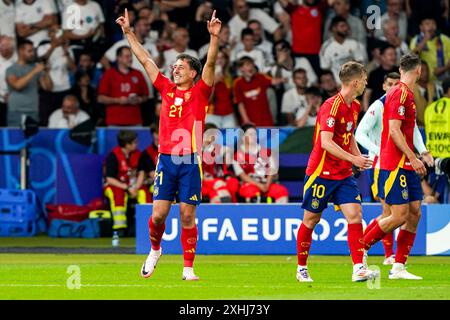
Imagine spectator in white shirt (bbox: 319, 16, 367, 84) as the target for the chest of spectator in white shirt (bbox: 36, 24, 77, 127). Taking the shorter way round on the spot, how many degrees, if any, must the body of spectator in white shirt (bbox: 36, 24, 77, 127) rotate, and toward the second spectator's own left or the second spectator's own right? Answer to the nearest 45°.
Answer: approximately 135° to the second spectator's own left

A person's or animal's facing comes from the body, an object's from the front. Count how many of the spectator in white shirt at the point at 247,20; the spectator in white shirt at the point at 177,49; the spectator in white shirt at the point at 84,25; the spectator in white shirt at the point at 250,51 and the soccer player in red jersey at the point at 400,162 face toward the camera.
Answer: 4

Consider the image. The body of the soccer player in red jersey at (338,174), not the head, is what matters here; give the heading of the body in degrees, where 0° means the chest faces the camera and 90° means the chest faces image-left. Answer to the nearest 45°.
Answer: approximately 315°

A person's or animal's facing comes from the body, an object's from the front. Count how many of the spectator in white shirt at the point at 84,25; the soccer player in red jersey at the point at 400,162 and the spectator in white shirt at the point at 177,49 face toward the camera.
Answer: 2

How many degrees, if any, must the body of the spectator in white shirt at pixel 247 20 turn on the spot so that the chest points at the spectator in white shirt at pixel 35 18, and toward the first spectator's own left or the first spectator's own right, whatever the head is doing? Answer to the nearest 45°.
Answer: approximately 90° to the first spectator's own right

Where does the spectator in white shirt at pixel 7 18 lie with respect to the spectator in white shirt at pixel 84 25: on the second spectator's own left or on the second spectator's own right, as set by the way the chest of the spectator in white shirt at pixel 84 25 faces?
on the second spectator's own right

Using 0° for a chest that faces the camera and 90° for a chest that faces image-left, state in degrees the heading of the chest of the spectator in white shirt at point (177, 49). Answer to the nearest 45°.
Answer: approximately 0°
